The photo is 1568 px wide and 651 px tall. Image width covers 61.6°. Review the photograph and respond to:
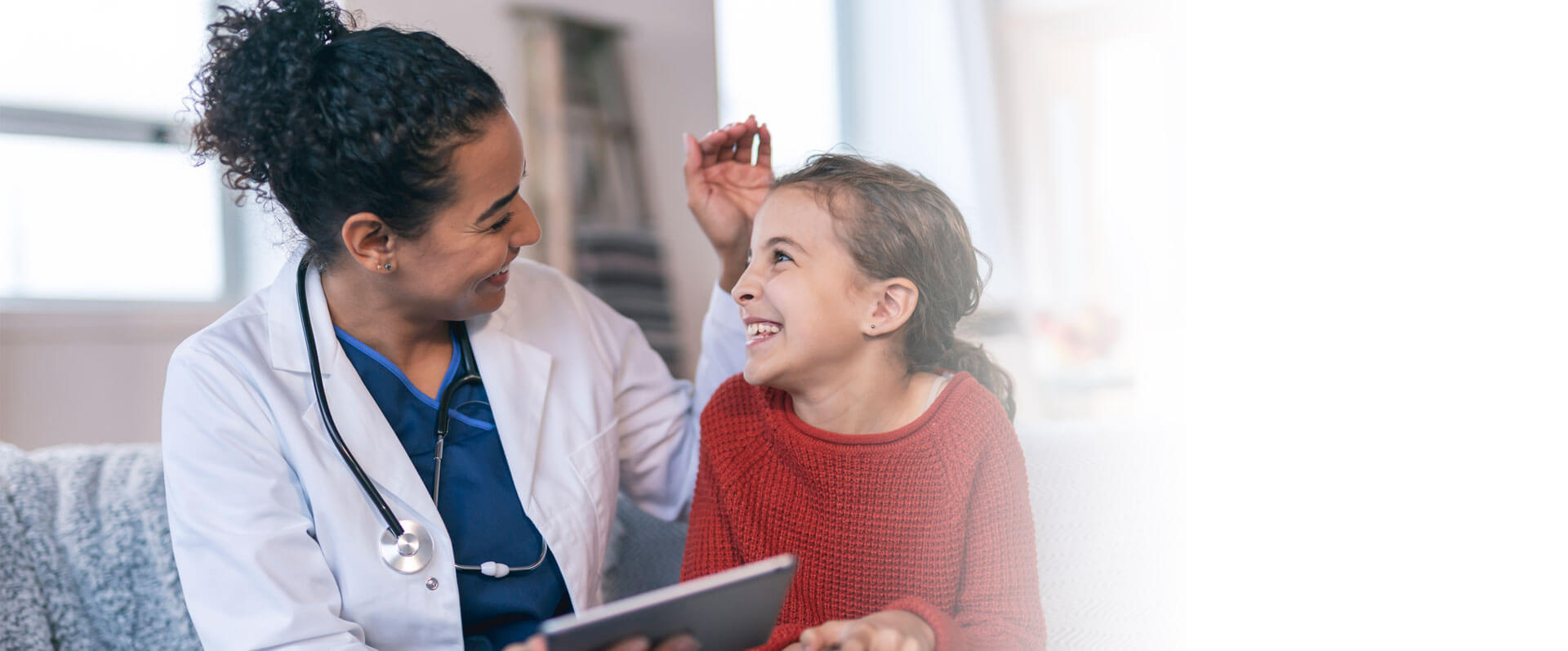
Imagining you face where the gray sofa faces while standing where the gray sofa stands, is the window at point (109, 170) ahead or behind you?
behind

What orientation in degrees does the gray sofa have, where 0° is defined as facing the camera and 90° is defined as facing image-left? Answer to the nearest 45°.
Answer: approximately 0°

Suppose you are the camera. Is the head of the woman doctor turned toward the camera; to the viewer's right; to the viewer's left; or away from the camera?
to the viewer's right
